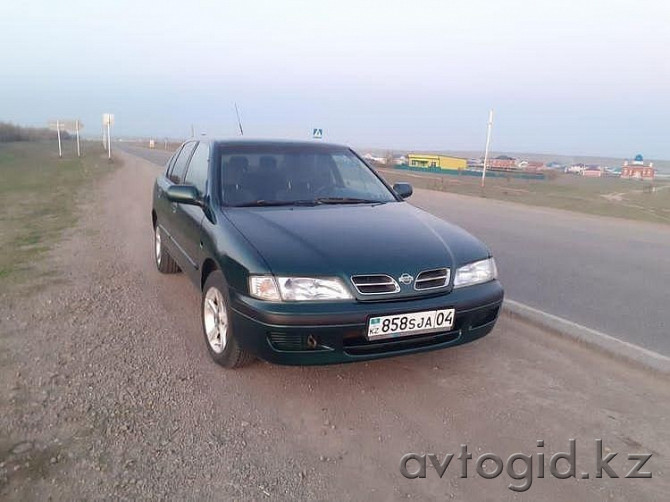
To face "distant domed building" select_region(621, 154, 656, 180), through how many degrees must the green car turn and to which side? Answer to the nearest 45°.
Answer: approximately 90° to its left

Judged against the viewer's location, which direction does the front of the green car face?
facing the viewer and to the right of the viewer
